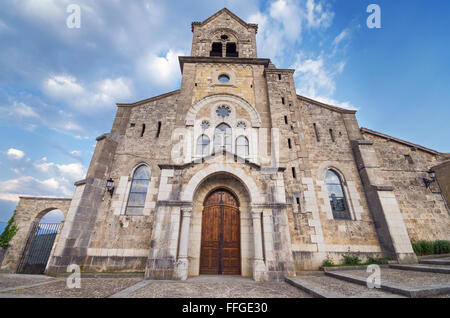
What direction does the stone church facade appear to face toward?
toward the camera

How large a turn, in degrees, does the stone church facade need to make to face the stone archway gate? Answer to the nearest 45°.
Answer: approximately 90° to its right

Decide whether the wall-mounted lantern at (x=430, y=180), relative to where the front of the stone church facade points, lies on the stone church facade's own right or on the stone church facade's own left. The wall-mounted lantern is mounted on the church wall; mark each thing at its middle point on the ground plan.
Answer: on the stone church facade's own left

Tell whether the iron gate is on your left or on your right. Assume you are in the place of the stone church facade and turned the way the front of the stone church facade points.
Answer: on your right

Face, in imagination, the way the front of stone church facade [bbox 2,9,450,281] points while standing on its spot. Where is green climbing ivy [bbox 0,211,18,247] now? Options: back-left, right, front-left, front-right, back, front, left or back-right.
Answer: right

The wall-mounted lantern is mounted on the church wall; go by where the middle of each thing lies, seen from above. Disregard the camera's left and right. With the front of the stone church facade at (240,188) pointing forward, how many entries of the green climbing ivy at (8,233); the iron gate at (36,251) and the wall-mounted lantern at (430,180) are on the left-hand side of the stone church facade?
1
